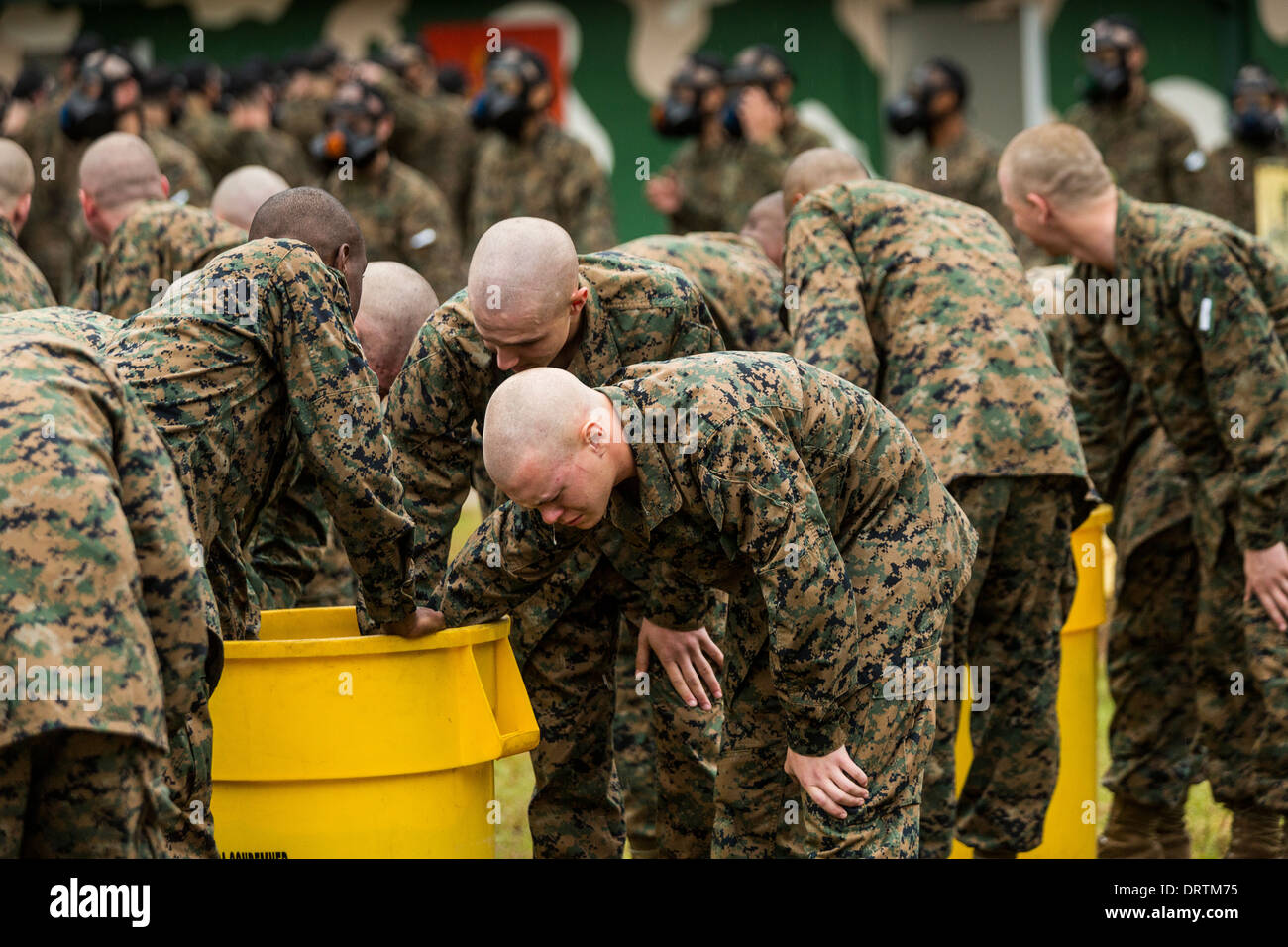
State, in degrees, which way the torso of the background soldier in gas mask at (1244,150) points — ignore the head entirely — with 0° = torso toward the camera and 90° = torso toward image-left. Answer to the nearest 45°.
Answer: approximately 0°

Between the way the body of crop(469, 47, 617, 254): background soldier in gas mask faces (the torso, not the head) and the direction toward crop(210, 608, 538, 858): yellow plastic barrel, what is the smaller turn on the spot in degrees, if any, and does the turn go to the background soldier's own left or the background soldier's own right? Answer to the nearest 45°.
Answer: approximately 45° to the background soldier's own left

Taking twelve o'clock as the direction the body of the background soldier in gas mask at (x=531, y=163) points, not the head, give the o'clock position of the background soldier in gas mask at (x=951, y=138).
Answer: the background soldier in gas mask at (x=951, y=138) is roughly at 8 o'clock from the background soldier in gas mask at (x=531, y=163).
